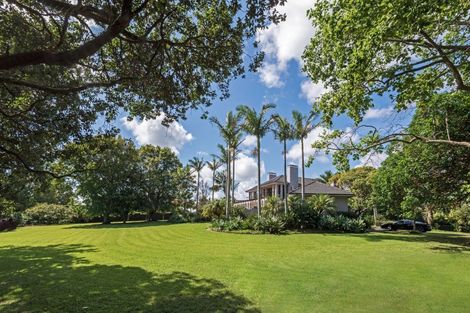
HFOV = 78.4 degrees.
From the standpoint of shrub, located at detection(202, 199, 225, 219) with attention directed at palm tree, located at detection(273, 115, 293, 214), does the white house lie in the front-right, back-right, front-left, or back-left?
front-left

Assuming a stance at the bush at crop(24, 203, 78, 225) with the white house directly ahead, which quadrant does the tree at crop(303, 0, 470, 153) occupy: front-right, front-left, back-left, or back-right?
front-right

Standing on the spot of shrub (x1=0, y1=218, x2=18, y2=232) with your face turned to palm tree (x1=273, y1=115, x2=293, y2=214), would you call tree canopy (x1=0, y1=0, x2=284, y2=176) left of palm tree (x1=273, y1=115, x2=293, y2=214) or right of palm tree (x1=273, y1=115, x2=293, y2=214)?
right
